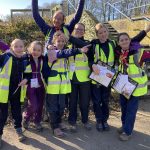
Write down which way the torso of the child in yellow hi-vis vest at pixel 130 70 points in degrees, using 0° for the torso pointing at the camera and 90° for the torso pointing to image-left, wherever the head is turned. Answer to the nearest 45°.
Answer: approximately 45°

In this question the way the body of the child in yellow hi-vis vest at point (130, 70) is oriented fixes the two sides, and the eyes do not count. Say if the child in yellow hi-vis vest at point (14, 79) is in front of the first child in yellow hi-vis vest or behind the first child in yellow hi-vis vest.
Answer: in front

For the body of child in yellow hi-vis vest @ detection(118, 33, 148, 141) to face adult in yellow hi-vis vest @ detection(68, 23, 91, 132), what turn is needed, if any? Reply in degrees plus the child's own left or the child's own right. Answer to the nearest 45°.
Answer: approximately 45° to the child's own right

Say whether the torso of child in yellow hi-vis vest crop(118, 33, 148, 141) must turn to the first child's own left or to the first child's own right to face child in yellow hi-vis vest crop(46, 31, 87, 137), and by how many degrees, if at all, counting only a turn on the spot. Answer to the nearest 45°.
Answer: approximately 45° to the first child's own right
